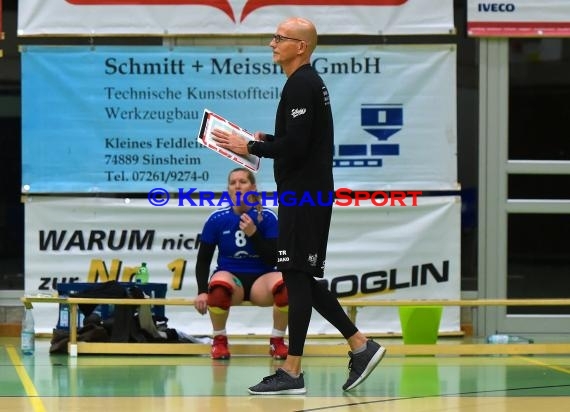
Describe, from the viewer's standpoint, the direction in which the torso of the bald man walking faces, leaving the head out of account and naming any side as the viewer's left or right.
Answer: facing to the left of the viewer

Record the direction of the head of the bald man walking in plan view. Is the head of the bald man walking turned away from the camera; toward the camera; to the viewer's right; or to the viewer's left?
to the viewer's left

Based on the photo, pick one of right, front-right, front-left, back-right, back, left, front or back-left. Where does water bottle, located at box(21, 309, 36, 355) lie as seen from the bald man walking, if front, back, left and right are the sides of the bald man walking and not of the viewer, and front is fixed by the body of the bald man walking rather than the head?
front-right

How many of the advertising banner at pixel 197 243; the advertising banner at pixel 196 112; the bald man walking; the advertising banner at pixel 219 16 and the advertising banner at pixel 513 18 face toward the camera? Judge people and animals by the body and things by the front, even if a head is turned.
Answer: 4

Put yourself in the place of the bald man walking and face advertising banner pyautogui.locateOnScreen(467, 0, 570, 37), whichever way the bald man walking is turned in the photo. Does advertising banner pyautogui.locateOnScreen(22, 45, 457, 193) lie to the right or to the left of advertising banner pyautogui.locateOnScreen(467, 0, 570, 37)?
left

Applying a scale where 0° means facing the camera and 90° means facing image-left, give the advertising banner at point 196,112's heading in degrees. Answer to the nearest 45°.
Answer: approximately 0°
